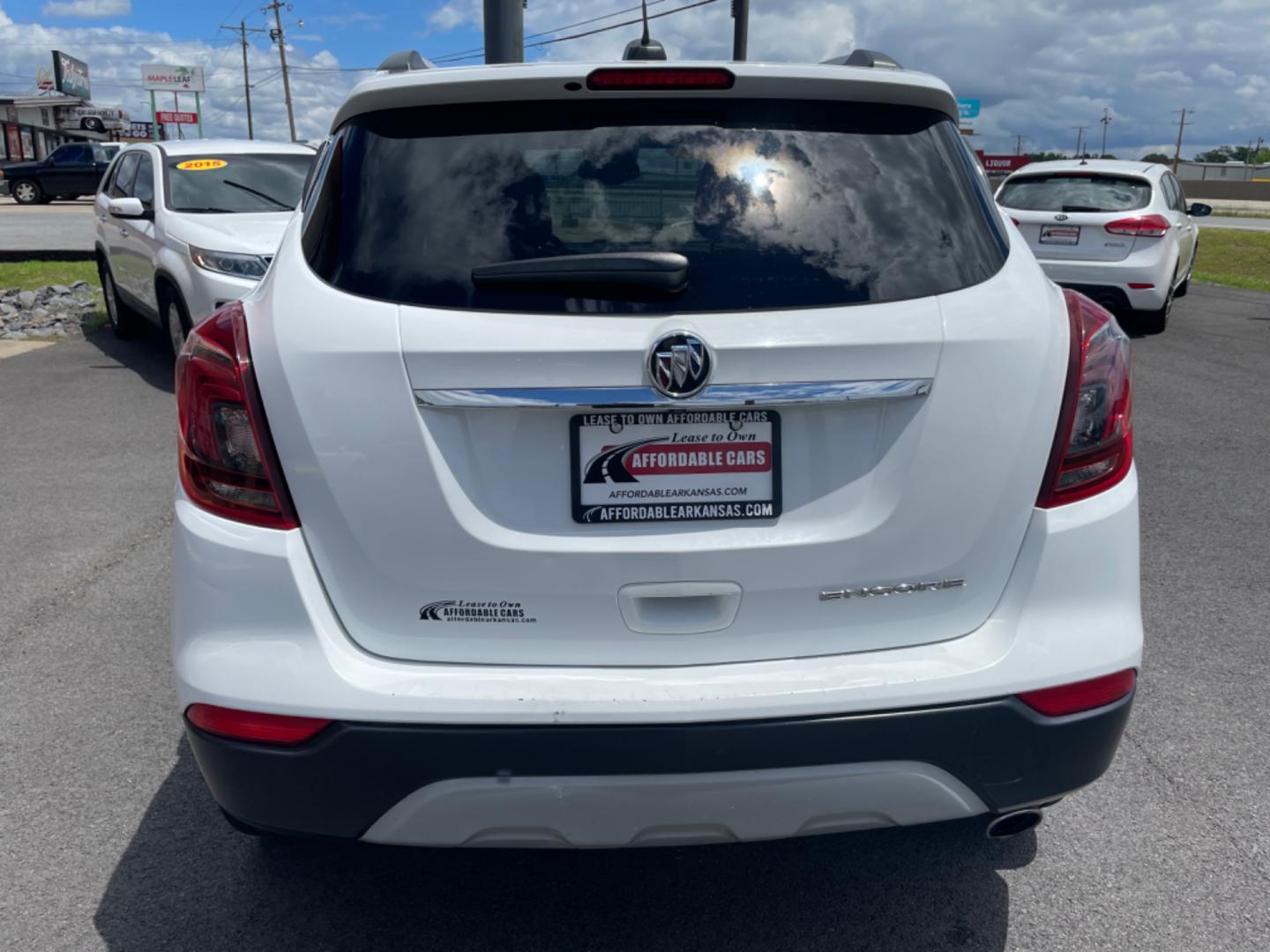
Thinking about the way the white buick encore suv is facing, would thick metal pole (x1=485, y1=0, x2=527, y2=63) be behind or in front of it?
in front

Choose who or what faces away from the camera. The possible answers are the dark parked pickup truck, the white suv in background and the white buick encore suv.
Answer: the white buick encore suv

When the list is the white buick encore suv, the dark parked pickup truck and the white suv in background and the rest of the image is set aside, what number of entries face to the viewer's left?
1

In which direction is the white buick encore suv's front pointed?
away from the camera

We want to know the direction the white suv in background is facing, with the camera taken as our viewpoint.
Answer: facing the viewer and to the right of the viewer

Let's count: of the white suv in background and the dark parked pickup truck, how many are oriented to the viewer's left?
1

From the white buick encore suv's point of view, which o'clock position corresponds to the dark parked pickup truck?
The dark parked pickup truck is roughly at 11 o'clock from the white buick encore suv.

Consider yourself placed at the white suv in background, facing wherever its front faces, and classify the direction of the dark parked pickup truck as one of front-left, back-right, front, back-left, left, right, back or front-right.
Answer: back-left

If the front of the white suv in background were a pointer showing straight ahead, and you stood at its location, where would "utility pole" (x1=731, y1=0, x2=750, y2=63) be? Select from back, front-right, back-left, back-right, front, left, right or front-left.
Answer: left

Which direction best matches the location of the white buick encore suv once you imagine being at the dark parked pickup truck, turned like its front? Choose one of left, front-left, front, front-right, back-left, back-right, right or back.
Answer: left

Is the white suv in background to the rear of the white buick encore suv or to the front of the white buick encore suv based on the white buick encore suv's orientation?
to the front

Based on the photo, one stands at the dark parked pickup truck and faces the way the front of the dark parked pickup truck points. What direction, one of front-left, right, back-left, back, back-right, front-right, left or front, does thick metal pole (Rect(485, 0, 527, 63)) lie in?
left

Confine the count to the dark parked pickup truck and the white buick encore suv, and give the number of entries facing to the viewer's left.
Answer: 1

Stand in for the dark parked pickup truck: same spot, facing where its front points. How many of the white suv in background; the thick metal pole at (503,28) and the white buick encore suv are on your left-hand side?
3

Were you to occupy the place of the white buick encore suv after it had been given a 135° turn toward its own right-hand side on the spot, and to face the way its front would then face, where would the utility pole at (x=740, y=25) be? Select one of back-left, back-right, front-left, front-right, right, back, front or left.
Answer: back-left

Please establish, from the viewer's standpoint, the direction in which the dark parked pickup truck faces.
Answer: facing to the left of the viewer

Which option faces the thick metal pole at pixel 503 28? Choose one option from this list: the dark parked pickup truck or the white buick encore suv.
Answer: the white buick encore suv
